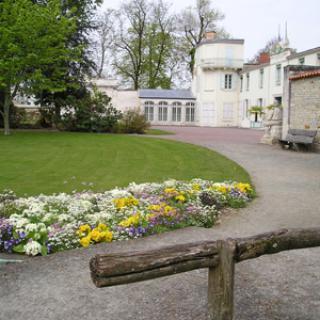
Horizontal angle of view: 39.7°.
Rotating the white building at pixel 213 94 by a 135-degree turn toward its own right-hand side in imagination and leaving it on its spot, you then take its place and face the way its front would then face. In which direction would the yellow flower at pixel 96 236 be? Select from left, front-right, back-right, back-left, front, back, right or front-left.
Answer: back

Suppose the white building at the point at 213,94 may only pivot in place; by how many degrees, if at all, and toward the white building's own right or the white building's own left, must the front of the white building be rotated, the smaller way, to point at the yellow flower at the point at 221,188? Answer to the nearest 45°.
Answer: approximately 45° to the white building's own left

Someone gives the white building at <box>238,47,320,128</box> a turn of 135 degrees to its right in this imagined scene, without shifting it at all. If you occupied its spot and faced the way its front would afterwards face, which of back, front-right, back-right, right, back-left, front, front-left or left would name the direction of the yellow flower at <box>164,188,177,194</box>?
back

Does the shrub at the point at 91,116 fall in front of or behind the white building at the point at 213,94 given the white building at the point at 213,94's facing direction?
in front

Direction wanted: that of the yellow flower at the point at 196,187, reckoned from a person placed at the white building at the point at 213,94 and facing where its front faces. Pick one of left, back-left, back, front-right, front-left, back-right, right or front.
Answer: front-left

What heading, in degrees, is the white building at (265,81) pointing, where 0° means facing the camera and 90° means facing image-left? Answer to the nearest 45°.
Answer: approximately 45°

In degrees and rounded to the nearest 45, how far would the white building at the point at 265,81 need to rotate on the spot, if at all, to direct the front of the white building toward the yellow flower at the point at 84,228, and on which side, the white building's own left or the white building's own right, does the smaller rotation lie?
approximately 45° to the white building's own left

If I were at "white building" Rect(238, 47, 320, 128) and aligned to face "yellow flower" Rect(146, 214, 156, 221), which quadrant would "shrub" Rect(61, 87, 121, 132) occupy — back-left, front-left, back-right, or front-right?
front-right

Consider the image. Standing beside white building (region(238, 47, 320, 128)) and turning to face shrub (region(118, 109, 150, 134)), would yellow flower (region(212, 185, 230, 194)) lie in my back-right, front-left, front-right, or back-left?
front-left

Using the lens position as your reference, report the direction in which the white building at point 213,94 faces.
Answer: facing the viewer and to the left of the viewer

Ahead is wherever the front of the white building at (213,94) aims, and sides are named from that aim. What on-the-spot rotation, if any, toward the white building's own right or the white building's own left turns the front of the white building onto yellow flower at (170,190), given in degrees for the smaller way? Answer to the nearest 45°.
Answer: approximately 45° to the white building's own left

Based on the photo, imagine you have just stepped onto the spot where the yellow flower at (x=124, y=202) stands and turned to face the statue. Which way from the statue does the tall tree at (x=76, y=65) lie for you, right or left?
left

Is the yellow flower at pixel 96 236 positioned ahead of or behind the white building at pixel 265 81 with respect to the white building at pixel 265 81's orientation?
ahead

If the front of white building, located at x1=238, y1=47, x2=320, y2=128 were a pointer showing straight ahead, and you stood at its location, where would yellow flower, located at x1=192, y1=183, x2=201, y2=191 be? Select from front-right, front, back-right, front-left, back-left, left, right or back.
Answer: front-left
